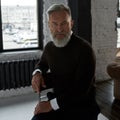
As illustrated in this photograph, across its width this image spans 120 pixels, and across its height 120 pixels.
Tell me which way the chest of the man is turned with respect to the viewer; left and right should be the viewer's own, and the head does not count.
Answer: facing the viewer and to the left of the viewer

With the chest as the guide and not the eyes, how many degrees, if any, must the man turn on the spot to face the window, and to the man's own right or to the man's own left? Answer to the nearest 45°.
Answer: approximately 135° to the man's own right
